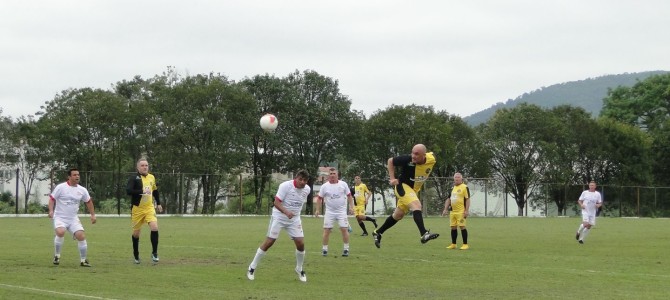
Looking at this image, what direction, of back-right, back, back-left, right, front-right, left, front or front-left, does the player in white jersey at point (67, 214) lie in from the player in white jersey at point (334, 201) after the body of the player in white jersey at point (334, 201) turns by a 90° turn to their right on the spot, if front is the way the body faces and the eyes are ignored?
front-left

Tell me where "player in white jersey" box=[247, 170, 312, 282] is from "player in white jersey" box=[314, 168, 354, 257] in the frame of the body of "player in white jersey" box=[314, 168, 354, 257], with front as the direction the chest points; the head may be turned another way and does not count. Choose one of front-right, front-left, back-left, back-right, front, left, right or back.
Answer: front

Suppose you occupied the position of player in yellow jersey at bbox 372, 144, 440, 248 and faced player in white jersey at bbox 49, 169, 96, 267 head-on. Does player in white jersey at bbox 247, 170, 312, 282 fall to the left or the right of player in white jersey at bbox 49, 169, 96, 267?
left

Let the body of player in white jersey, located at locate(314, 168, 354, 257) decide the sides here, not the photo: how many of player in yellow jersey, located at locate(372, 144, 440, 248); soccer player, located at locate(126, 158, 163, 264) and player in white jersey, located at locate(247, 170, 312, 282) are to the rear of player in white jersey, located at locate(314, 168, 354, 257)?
0

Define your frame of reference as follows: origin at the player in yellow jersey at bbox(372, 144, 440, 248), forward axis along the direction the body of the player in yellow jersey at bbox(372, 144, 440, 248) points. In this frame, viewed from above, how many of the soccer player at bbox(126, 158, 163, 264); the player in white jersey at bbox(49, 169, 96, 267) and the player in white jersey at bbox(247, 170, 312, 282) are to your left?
0

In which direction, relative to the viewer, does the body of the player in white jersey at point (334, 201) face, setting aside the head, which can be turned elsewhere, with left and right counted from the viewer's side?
facing the viewer

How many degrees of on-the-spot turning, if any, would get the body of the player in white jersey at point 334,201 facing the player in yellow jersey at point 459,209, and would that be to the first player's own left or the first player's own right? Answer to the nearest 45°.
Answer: approximately 135° to the first player's own left
